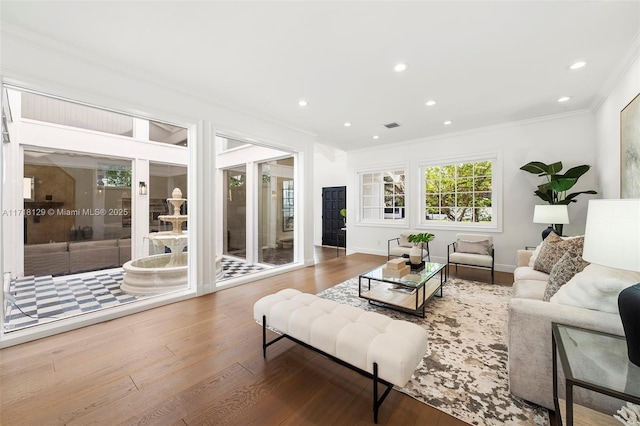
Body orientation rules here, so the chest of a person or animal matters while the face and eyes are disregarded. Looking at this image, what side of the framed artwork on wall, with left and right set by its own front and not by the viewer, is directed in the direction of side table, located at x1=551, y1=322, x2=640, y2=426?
left

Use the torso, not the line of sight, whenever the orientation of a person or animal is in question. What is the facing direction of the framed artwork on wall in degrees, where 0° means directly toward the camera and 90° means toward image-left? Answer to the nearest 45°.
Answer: approximately 90°

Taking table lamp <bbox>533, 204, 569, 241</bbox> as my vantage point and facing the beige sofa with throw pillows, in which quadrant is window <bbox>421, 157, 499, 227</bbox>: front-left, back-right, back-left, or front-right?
back-right

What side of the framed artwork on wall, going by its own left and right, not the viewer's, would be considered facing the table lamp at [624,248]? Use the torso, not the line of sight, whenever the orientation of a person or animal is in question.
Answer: left

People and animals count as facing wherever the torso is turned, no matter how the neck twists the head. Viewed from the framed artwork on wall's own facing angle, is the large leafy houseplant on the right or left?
on its right
